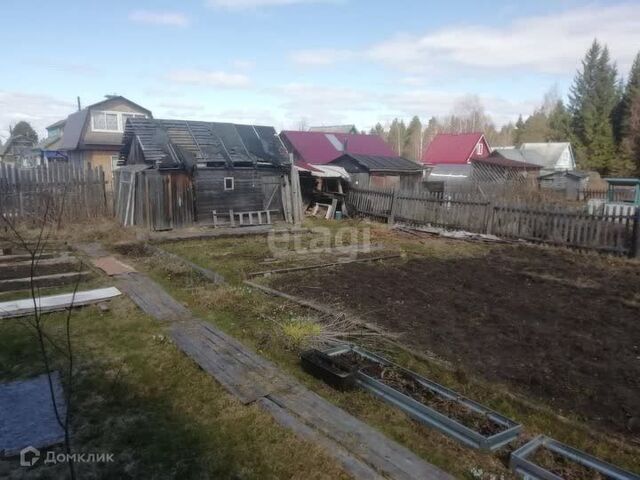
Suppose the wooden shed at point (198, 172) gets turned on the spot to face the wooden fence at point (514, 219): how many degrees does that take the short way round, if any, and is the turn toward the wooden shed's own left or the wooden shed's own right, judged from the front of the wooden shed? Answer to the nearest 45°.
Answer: approximately 45° to the wooden shed's own left

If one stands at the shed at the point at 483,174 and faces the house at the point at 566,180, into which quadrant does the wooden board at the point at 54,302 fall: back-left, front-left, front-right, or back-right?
back-right

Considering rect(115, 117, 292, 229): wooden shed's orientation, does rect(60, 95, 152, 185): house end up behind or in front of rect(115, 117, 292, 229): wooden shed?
behind

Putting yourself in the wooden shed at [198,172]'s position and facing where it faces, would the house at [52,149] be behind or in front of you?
behind

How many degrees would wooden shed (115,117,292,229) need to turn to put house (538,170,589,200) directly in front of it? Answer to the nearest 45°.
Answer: approximately 135° to its left

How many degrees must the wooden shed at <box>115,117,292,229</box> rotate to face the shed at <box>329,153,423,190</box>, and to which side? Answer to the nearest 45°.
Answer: approximately 135° to its left

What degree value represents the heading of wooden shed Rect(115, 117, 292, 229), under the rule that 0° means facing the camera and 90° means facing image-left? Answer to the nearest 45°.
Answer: approximately 0°

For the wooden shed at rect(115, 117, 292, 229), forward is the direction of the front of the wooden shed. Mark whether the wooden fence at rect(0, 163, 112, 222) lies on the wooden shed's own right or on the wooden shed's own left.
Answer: on the wooden shed's own right

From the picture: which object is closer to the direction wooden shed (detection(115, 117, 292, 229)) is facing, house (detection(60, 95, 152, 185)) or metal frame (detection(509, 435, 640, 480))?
the metal frame

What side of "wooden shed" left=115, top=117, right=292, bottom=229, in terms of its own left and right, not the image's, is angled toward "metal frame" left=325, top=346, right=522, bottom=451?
front

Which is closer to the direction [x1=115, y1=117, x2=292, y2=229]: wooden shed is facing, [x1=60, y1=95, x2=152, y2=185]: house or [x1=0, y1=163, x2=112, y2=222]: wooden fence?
the wooden fence

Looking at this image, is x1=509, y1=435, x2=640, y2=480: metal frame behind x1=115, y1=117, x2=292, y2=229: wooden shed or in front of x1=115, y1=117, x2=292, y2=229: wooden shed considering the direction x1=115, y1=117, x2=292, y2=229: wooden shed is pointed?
in front

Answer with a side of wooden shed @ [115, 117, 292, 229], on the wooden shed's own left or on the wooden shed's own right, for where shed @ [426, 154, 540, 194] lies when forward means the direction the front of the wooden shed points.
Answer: on the wooden shed's own left
